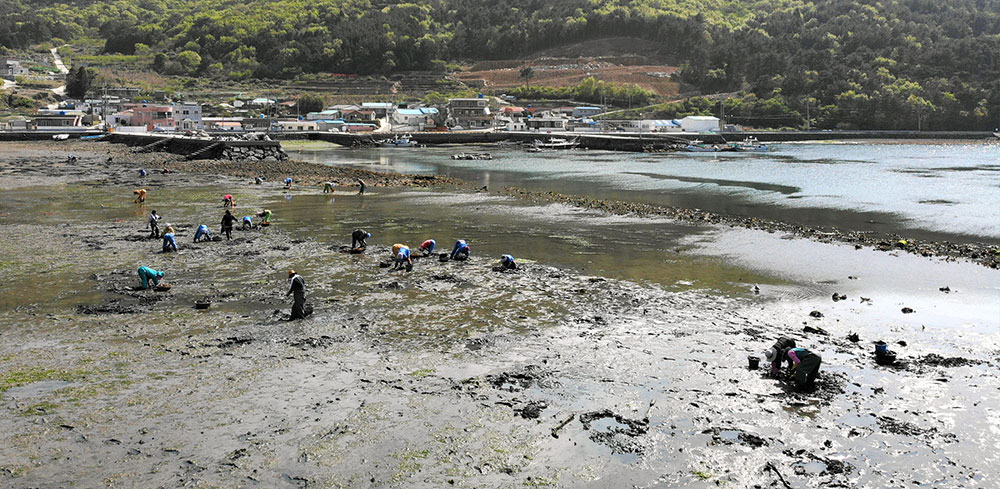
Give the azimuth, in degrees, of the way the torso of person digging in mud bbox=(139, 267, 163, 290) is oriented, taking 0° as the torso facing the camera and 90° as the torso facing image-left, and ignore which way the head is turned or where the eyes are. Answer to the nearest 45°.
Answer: approximately 270°

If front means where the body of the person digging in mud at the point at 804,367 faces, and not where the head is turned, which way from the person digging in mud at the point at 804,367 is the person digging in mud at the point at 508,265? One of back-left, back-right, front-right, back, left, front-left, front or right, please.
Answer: front-right

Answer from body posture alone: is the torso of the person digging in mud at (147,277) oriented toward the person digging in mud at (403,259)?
yes

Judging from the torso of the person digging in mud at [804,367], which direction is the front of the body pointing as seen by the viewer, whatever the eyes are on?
to the viewer's left

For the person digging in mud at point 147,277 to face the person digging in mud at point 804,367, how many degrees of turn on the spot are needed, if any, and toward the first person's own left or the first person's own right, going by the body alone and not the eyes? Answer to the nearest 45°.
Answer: approximately 45° to the first person's own right

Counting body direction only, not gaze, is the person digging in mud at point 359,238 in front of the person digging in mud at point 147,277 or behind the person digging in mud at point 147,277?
in front

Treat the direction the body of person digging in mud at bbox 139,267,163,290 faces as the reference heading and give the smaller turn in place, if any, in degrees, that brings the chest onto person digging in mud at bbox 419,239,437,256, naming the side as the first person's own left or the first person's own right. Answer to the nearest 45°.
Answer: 0° — they already face them

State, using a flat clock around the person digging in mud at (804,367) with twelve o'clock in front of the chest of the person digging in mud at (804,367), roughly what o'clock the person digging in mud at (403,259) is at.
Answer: the person digging in mud at (403,259) is roughly at 1 o'clock from the person digging in mud at (804,367).

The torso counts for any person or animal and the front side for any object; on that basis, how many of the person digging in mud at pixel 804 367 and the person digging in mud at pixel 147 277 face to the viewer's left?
1
